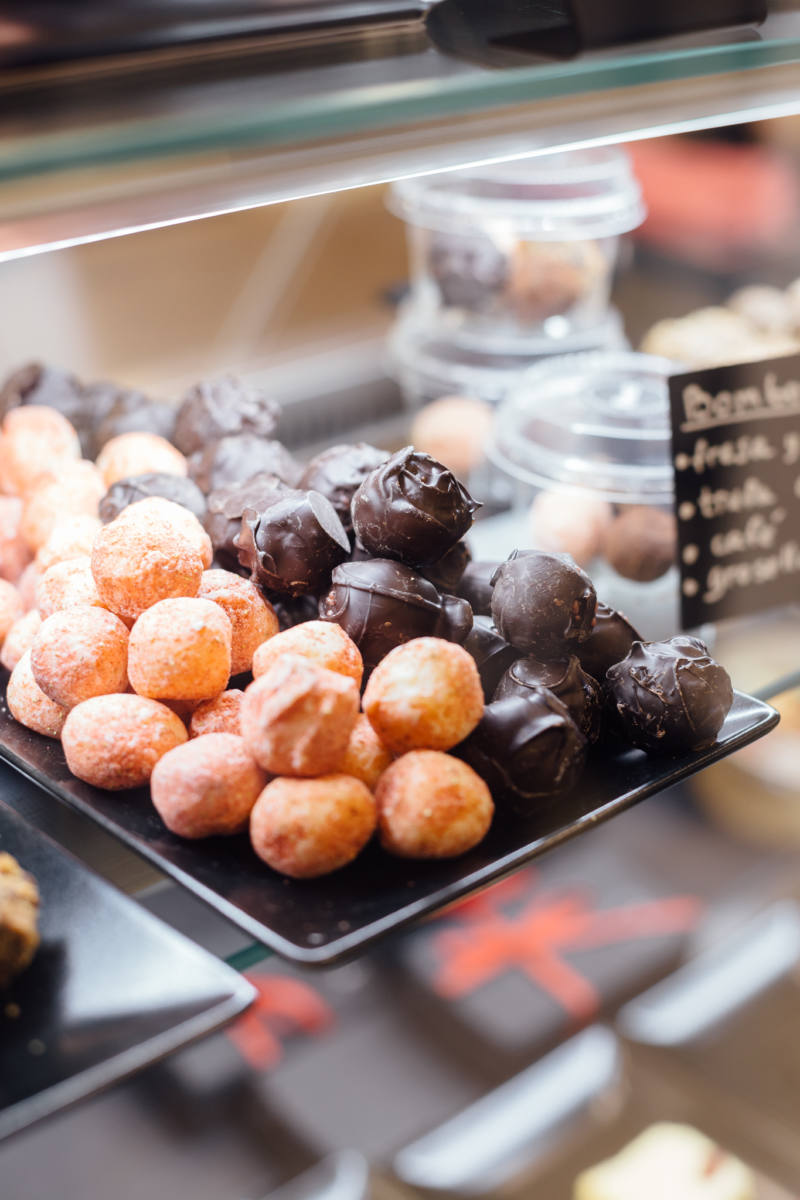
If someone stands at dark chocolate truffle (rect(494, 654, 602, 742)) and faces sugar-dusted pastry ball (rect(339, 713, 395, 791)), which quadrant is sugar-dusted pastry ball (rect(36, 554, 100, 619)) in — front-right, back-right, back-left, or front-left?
front-right

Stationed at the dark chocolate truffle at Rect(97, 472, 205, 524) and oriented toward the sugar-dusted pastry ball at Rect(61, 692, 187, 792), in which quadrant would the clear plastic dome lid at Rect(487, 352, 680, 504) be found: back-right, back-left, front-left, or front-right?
back-left

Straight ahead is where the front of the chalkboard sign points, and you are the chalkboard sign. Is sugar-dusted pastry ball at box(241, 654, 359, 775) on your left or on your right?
on your right
